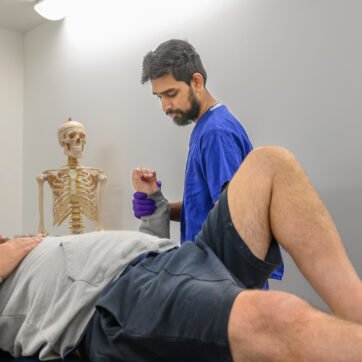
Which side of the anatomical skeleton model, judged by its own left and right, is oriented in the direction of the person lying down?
front

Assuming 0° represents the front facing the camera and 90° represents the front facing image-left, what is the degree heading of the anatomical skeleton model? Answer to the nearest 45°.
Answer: approximately 0°
